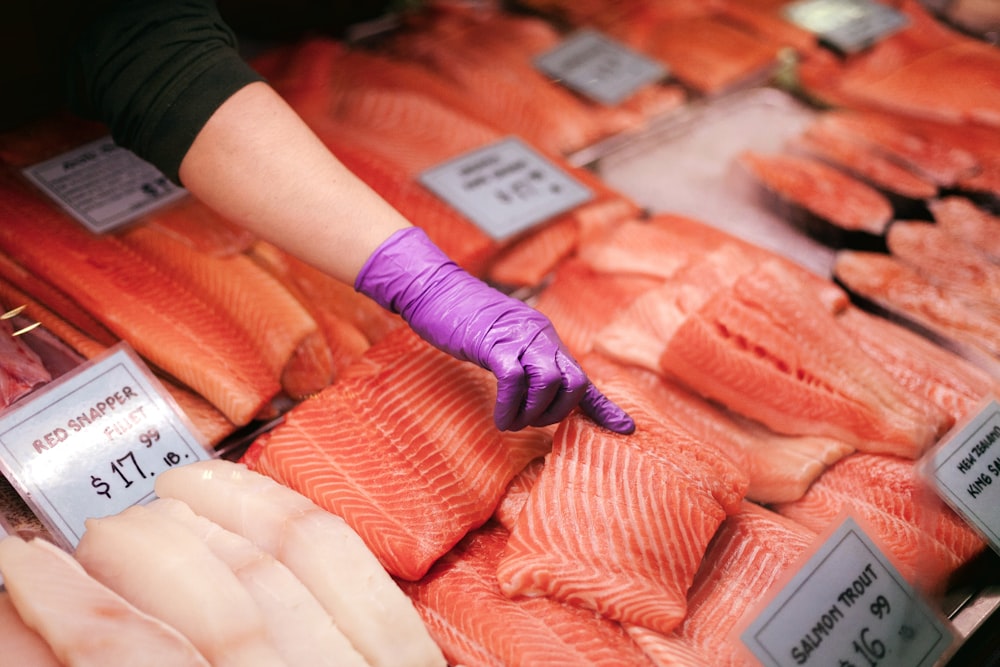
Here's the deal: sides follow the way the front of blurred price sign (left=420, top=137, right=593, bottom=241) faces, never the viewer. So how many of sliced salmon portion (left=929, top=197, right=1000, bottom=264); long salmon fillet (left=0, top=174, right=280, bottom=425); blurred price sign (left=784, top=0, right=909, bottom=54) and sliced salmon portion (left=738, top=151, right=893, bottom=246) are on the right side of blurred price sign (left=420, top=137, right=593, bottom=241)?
1

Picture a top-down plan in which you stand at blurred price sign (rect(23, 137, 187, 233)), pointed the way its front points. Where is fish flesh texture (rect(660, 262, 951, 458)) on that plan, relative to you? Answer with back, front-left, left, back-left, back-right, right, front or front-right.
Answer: front

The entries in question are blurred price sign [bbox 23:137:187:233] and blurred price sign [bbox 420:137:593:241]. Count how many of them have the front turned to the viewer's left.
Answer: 0

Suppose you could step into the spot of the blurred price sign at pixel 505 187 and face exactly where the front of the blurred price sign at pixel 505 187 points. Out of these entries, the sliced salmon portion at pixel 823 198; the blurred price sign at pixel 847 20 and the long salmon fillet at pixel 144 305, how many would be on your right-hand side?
1

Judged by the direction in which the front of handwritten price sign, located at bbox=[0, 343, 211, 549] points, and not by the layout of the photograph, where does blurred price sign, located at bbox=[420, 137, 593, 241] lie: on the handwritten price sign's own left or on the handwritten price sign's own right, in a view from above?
on the handwritten price sign's own left

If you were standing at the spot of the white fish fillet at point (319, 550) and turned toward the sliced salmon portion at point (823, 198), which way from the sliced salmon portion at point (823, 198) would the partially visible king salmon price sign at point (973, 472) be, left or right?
right

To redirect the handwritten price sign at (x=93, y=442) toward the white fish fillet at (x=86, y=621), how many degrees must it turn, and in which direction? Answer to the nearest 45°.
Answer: approximately 45° to its right

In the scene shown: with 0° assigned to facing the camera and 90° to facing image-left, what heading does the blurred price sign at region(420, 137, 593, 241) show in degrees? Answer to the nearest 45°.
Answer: approximately 315°

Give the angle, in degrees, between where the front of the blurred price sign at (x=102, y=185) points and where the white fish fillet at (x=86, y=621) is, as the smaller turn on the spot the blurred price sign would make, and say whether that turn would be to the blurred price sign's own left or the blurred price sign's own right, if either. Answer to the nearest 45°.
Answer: approximately 45° to the blurred price sign's own right

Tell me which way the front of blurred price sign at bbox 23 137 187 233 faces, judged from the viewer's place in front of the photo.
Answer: facing the viewer and to the right of the viewer

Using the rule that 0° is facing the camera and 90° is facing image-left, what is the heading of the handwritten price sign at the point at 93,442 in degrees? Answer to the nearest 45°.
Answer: approximately 315°
